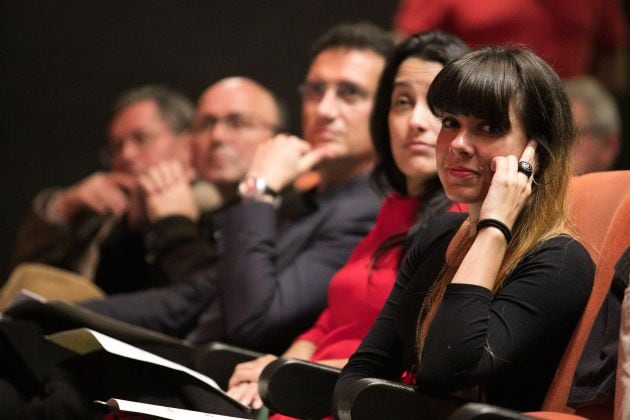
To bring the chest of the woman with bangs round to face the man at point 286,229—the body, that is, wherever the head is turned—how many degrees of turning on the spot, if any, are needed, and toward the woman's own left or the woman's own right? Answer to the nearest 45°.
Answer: approximately 90° to the woman's own right

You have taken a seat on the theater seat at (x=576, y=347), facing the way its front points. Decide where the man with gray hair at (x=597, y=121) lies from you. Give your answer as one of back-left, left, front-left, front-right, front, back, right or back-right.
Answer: back-right

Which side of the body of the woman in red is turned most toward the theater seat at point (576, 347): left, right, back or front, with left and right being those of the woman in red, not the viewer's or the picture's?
left

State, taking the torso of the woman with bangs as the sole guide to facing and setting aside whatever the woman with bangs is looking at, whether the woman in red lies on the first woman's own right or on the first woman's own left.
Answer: on the first woman's own right
